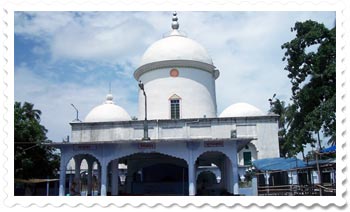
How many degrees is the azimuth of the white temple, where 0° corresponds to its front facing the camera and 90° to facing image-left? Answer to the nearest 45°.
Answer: approximately 0°

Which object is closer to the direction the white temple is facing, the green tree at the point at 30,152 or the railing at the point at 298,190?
the railing

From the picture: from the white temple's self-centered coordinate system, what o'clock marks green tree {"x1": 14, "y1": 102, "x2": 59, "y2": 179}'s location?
The green tree is roughly at 3 o'clock from the white temple.

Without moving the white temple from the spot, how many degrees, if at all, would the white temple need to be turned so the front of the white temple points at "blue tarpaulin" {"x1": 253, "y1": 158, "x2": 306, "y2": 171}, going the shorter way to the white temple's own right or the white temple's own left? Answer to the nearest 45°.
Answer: approximately 45° to the white temple's own left
